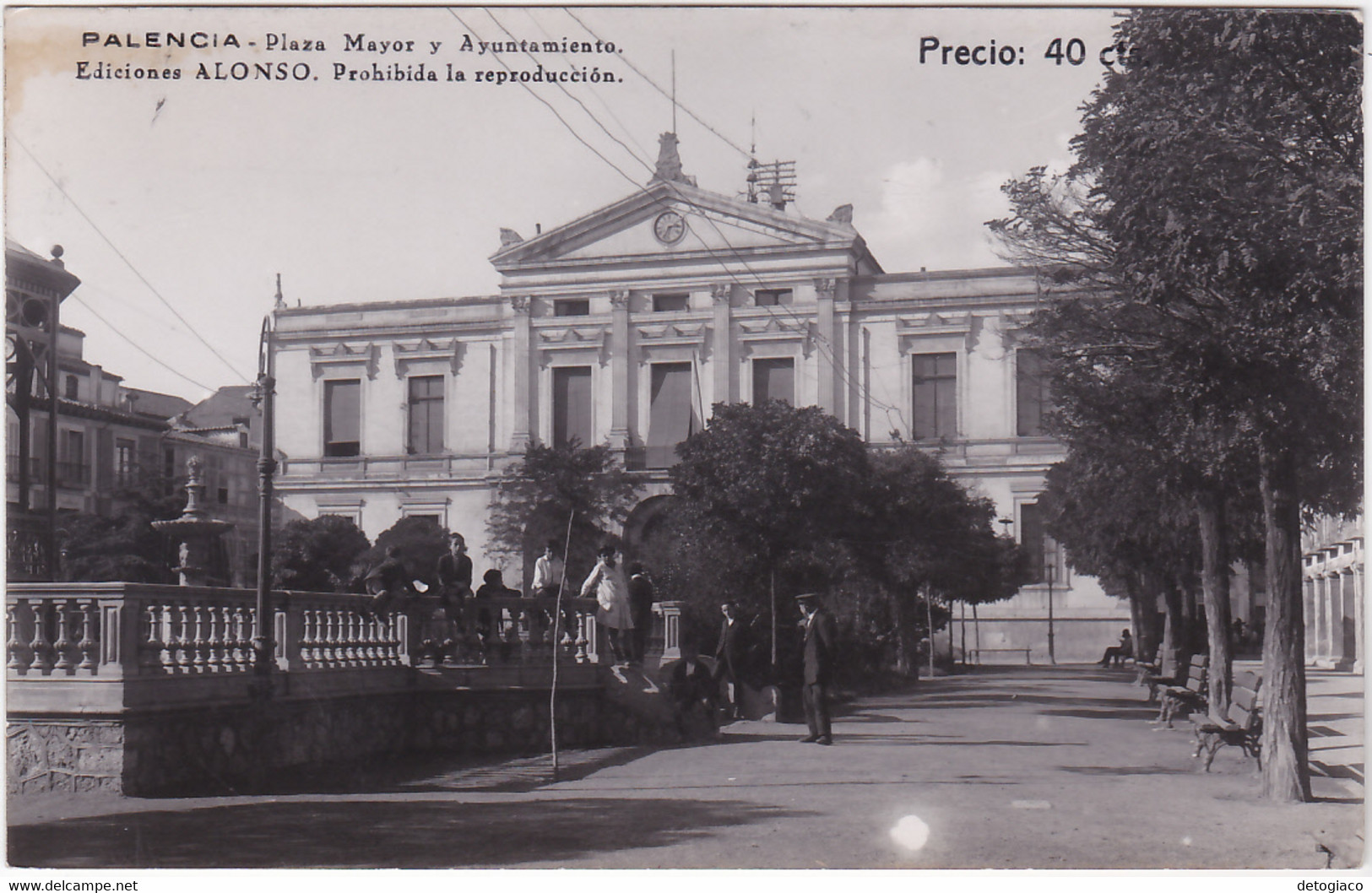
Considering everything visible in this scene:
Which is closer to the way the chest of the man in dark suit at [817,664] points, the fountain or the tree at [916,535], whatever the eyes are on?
the fountain

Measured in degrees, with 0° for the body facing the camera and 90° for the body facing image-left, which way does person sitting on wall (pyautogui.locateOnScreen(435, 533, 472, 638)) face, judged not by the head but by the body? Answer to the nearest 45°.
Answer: approximately 0°

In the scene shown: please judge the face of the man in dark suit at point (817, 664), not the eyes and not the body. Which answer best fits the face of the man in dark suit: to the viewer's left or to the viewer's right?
to the viewer's left

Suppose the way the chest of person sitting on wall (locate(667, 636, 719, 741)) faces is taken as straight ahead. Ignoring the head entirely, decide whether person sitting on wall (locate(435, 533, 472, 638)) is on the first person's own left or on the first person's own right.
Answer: on the first person's own right

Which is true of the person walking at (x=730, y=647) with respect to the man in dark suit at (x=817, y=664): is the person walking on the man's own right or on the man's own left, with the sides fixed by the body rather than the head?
on the man's own right

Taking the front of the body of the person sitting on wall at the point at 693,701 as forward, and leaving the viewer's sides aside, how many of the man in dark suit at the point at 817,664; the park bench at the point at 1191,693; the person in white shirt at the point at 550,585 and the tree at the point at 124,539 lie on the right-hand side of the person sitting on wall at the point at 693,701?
2
